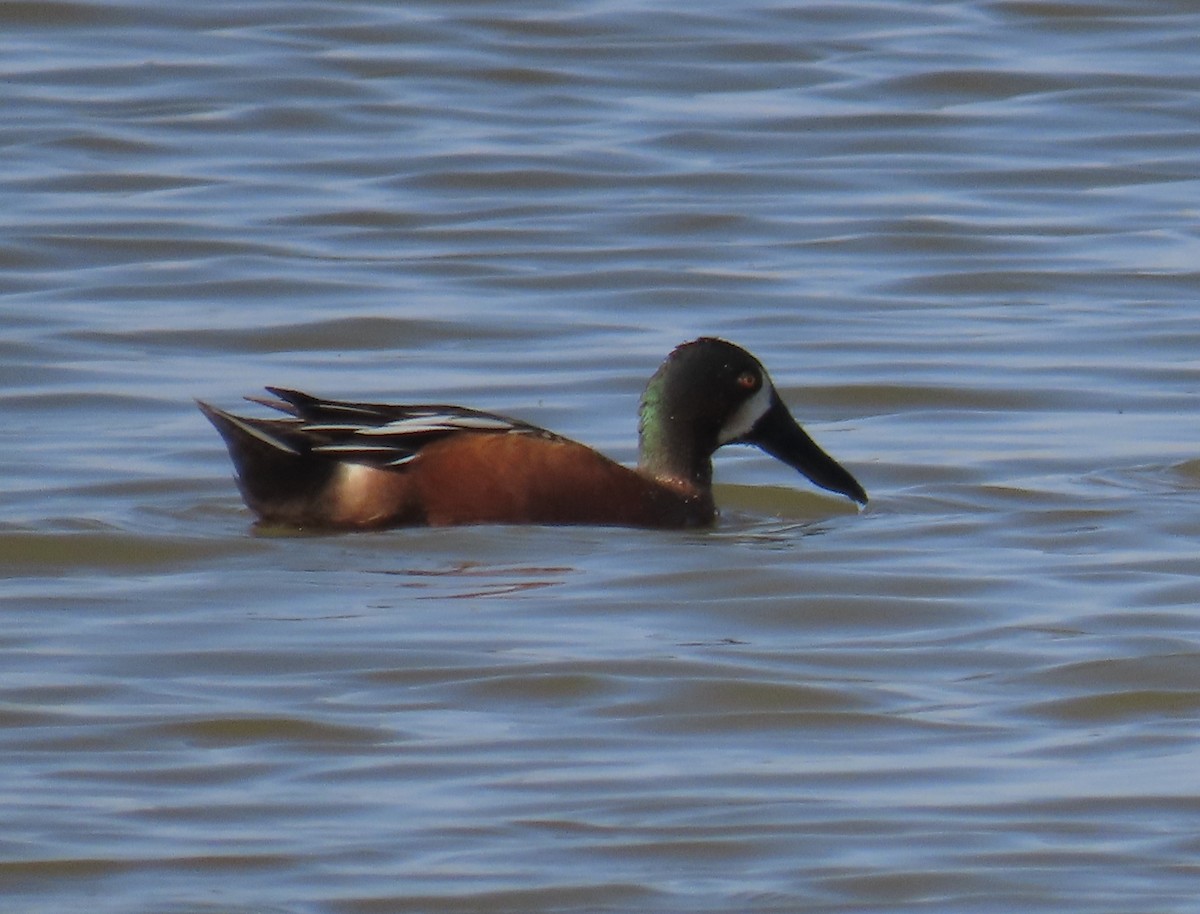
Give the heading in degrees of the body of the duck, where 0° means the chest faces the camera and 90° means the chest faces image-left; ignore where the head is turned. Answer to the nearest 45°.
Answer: approximately 270°
